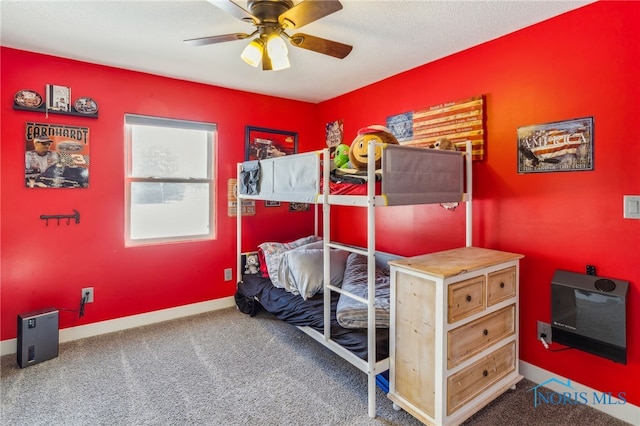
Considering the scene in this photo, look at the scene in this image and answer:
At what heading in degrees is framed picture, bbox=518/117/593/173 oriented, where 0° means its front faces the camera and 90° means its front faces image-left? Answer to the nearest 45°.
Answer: approximately 45°

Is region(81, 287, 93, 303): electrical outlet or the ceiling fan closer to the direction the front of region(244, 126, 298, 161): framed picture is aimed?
the ceiling fan

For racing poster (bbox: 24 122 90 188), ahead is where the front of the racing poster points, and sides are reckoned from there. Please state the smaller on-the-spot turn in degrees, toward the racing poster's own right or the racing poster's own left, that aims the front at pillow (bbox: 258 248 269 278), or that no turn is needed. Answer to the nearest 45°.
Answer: approximately 90° to the racing poster's own left

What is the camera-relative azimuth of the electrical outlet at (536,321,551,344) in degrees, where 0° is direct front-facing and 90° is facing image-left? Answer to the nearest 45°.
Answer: approximately 45°

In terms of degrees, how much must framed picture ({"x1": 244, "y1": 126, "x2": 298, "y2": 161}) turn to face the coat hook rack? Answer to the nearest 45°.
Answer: approximately 90° to its right

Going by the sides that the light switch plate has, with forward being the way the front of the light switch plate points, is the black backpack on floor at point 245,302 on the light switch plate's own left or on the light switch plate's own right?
on the light switch plate's own right
